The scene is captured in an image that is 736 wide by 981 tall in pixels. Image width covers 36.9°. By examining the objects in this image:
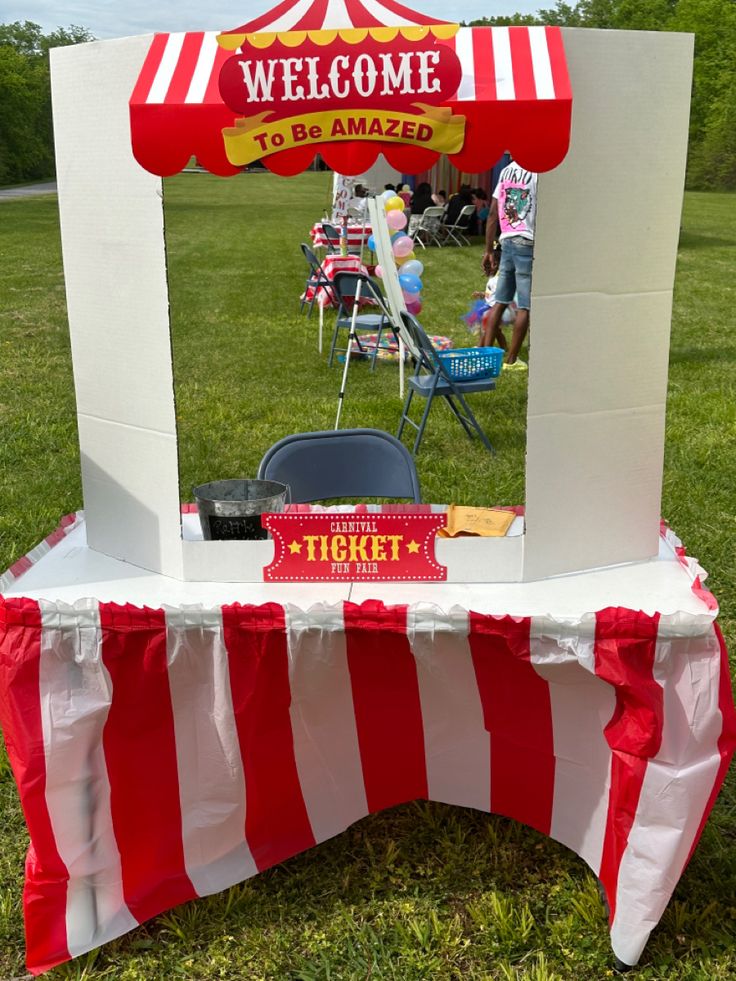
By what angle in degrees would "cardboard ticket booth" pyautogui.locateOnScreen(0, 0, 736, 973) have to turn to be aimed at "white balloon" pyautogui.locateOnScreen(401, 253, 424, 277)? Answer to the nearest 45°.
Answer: approximately 180°

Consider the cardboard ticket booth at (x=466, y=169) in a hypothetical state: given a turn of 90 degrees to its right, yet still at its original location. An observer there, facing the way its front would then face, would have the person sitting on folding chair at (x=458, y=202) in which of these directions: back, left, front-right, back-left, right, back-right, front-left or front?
right

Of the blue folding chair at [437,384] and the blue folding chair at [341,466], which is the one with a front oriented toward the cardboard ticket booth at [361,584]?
the blue folding chair at [341,466]

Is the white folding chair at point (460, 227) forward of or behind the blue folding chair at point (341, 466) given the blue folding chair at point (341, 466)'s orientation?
behind

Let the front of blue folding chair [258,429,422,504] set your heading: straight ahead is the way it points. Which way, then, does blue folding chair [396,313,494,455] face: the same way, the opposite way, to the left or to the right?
to the left

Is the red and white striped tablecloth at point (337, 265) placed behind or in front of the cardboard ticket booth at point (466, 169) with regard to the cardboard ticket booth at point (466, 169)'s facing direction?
behind

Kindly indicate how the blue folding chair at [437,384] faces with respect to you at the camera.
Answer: facing to the right of the viewer

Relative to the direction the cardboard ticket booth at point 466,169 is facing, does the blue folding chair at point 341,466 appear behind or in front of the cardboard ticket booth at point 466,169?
behind

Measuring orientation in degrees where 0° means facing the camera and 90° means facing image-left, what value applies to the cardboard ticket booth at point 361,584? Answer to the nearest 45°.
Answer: approximately 0°

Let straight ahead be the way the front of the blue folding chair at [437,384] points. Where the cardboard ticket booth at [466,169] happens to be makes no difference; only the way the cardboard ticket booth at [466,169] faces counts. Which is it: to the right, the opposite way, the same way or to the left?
to the right

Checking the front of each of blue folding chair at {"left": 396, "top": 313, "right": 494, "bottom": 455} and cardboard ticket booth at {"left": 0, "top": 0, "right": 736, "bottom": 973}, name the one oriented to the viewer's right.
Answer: the blue folding chair

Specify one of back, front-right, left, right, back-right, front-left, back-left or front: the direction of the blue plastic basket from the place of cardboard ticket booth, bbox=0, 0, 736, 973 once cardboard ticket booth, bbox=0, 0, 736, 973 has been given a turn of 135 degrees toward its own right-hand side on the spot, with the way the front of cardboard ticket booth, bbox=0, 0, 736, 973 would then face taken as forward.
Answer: front-right

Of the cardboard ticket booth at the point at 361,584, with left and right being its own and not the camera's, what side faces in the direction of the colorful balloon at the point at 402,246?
back

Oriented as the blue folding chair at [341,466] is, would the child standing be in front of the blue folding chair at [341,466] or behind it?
behind

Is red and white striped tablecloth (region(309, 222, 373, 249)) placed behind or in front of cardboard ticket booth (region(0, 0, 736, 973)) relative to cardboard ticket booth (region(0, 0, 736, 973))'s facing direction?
behind
